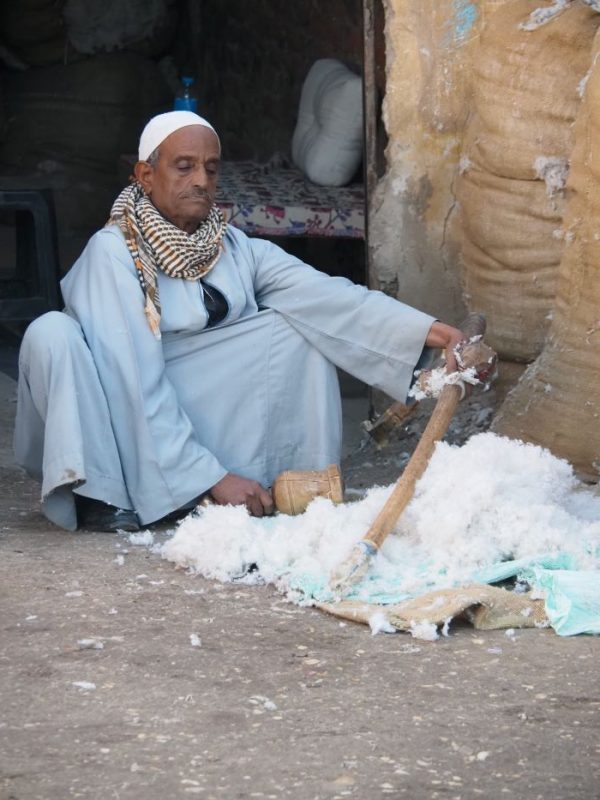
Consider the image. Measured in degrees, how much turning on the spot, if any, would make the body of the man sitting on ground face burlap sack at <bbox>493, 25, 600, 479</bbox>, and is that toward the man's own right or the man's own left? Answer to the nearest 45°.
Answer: approximately 45° to the man's own left

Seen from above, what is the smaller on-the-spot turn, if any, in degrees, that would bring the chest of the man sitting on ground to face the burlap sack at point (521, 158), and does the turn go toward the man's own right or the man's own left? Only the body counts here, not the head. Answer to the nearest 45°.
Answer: approximately 90° to the man's own left

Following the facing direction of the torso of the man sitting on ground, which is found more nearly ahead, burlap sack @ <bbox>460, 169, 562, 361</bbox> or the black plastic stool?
the burlap sack

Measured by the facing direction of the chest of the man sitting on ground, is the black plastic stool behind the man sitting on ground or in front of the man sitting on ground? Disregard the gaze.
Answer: behind

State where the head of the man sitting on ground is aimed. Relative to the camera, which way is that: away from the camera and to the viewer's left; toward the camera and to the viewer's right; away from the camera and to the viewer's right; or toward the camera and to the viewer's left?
toward the camera and to the viewer's right

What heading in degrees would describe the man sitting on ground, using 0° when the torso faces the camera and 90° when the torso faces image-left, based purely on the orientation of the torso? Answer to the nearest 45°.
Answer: approximately 315°

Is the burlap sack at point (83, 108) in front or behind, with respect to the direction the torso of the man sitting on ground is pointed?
behind

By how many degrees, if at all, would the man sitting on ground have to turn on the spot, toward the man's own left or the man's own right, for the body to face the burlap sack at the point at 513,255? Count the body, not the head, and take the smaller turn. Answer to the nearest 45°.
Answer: approximately 90° to the man's own left

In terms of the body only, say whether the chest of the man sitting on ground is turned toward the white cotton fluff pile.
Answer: yes
